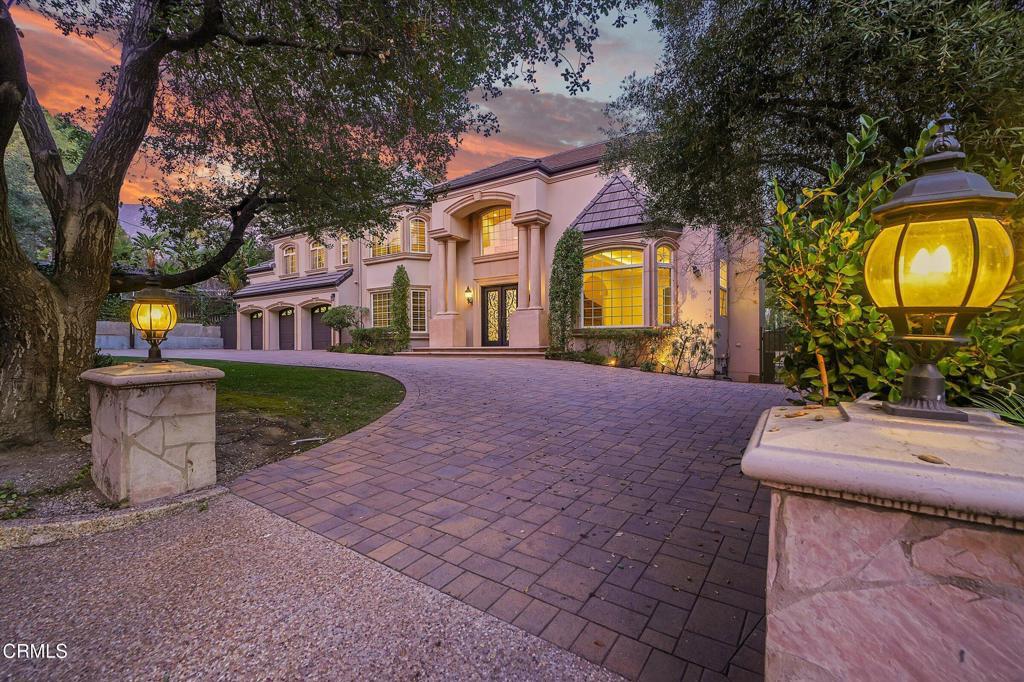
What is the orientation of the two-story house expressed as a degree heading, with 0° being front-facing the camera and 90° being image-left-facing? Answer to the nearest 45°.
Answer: approximately 45°

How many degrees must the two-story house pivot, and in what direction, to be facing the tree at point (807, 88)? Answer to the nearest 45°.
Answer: approximately 45° to its left

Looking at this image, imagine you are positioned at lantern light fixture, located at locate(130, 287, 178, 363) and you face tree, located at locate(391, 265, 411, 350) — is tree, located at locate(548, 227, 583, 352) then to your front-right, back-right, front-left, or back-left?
front-right

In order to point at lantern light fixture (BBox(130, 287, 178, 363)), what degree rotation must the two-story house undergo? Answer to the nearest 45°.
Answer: approximately 45° to its left

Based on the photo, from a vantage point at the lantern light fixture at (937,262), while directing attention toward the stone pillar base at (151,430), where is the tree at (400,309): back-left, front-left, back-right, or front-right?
front-right

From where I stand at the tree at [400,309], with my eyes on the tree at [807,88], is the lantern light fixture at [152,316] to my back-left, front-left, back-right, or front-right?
front-right

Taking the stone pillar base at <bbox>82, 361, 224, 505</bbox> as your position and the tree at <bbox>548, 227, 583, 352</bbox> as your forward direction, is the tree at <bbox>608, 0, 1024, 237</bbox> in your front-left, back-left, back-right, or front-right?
front-right

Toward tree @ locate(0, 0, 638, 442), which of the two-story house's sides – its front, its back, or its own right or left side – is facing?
front

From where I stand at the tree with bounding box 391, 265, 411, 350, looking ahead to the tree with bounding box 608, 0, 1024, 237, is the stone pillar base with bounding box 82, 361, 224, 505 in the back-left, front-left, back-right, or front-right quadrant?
front-right

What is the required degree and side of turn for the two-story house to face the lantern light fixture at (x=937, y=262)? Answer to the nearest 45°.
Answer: approximately 45° to its left
